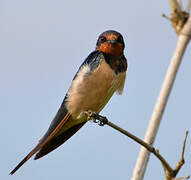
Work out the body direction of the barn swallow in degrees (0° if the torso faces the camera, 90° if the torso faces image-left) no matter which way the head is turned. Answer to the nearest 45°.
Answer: approximately 315°
